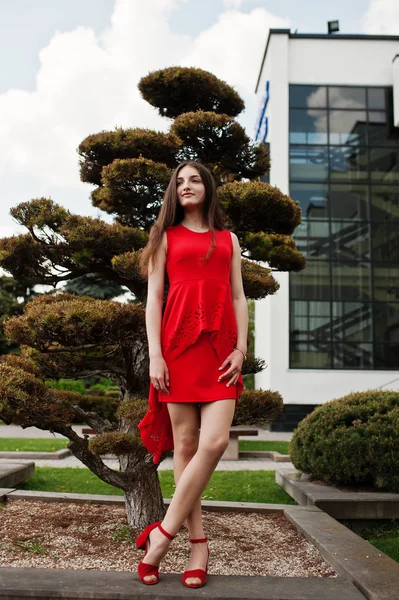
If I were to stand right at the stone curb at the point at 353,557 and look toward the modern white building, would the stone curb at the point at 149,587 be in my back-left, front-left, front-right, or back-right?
back-left

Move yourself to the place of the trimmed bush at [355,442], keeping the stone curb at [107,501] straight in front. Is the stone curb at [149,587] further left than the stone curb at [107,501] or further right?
left

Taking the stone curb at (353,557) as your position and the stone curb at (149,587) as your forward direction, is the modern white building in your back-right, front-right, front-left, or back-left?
back-right

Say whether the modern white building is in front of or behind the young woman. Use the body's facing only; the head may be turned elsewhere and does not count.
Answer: behind

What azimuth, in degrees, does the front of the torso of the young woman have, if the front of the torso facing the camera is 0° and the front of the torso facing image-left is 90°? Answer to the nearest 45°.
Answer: approximately 0°

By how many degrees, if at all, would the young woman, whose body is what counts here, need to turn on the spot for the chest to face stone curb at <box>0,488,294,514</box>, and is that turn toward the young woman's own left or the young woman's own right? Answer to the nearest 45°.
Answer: approximately 180°

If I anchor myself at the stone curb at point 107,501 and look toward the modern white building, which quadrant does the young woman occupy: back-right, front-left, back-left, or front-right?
back-right

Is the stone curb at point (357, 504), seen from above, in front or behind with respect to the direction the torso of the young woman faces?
behind
